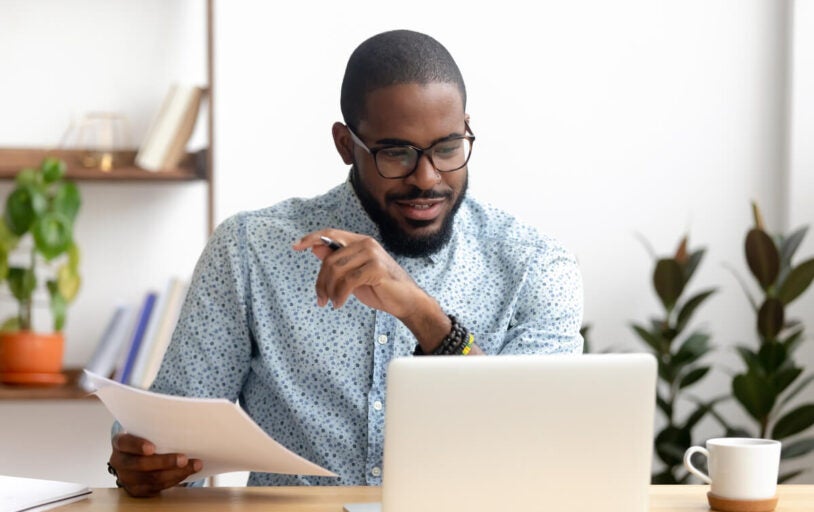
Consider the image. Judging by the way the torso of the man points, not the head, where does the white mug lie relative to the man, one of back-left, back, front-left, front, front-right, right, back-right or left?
front-left

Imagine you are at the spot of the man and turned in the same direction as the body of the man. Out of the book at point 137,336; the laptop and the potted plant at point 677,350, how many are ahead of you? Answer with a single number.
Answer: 1

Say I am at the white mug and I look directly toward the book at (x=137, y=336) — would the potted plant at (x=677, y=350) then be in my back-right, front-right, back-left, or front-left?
front-right

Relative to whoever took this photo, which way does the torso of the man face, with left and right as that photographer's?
facing the viewer

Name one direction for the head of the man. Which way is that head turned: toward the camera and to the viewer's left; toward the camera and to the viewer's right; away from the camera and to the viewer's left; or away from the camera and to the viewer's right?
toward the camera and to the viewer's right

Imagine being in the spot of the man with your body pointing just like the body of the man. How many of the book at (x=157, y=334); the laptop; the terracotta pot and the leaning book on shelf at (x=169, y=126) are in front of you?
1

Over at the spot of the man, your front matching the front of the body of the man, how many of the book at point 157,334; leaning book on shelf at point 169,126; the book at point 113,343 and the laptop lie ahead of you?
1

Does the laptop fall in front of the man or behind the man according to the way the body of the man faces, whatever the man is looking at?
in front

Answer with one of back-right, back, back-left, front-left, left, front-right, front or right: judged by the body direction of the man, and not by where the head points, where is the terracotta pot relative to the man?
back-right

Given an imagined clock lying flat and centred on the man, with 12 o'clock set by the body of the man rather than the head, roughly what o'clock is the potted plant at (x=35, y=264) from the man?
The potted plant is roughly at 5 o'clock from the man.

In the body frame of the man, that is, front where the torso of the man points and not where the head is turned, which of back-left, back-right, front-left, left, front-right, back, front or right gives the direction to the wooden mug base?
front-left

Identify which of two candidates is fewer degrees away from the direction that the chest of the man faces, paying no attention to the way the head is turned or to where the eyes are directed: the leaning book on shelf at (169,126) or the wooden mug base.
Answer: the wooden mug base

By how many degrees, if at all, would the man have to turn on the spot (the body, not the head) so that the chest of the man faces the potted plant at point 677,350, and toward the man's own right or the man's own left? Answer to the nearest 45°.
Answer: approximately 135° to the man's own left

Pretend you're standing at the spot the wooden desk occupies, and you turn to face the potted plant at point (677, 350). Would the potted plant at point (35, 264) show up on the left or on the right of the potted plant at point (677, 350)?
left

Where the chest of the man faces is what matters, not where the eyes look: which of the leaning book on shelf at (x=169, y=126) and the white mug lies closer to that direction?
the white mug

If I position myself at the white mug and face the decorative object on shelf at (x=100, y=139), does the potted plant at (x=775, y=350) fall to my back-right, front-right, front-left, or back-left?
front-right
